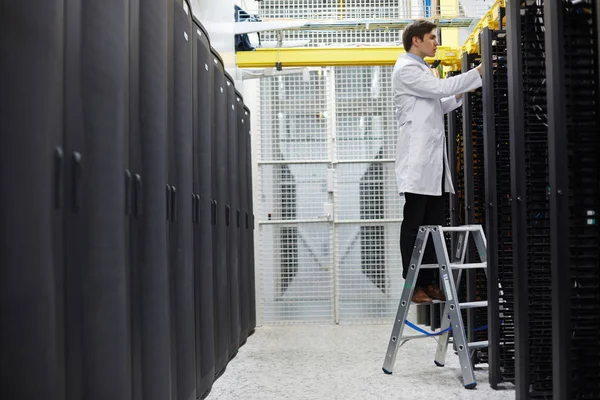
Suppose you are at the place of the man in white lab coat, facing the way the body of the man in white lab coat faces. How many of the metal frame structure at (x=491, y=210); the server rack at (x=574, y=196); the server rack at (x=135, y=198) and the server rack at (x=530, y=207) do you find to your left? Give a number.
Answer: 0

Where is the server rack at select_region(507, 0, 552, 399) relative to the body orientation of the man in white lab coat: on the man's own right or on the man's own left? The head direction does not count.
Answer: on the man's own right

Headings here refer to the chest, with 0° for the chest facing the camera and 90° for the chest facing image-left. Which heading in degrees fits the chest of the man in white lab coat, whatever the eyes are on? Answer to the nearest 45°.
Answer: approximately 270°

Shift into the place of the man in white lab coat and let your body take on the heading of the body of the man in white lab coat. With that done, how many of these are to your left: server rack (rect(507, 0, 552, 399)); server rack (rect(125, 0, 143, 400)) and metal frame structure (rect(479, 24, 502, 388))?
0

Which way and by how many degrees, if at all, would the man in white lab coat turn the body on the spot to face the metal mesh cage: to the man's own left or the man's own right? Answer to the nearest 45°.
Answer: approximately 135° to the man's own left

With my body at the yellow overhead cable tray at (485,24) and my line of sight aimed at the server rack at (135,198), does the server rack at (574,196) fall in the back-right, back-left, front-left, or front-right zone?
front-left

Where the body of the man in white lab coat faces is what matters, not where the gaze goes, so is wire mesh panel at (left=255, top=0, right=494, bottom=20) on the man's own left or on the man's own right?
on the man's own left

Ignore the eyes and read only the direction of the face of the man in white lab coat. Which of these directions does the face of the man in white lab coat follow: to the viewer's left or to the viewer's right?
to the viewer's right

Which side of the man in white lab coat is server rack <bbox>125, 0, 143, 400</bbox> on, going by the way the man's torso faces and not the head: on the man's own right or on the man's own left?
on the man's own right

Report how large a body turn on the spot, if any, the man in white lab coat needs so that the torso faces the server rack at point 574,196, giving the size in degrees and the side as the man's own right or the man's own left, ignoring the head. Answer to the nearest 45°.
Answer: approximately 90° to the man's own right
